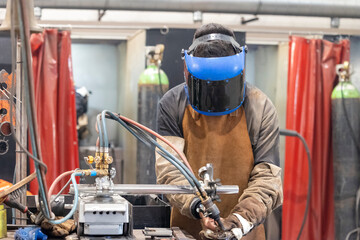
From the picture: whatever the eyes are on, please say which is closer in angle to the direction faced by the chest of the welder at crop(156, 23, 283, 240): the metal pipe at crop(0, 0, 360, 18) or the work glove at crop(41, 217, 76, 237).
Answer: the work glove

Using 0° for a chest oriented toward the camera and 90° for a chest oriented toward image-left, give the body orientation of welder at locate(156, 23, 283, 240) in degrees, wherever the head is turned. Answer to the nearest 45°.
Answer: approximately 0°

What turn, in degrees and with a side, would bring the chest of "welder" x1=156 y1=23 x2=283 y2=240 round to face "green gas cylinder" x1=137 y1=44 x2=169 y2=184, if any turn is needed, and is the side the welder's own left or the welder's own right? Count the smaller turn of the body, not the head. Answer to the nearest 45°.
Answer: approximately 180°

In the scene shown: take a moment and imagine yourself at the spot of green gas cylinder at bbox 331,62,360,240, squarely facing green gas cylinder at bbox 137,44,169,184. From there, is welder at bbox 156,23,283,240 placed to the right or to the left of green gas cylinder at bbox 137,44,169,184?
left

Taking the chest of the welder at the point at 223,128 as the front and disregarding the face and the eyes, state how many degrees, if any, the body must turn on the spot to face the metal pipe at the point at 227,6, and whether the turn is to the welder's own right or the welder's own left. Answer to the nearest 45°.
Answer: approximately 180°

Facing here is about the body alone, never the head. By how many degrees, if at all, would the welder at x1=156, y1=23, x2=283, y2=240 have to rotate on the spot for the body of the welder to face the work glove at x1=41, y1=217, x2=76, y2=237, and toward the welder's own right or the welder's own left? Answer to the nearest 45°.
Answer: approximately 45° to the welder's own right

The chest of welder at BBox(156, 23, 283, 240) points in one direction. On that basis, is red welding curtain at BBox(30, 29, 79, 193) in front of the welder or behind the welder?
behind

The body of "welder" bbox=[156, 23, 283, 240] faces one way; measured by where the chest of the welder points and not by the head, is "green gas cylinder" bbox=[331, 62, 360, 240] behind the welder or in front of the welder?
behind

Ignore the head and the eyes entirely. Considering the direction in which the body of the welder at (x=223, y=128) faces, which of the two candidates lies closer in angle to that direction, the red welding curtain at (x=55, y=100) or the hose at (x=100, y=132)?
the hose
